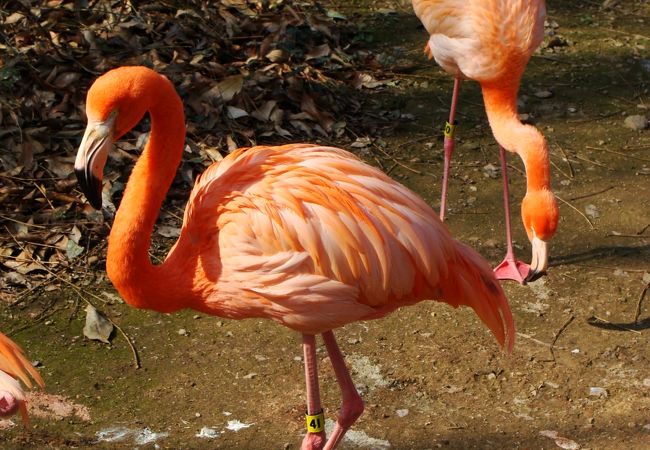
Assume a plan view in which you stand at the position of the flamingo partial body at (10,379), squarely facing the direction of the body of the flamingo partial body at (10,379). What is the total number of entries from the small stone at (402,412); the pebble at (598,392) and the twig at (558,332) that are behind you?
3

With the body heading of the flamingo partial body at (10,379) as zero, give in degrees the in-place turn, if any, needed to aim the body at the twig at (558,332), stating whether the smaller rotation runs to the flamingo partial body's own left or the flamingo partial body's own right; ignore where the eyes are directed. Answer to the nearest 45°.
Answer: approximately 180°

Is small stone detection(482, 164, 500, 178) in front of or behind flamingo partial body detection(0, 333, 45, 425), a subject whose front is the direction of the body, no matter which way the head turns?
behind

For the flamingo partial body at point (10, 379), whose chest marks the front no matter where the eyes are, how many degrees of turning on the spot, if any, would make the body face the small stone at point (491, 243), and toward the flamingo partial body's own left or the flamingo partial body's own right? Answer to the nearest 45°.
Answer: approximately 135° to the flamingo partial body's own right

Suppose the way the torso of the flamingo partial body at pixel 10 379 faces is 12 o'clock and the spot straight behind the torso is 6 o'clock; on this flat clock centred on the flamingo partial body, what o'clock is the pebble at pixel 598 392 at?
The pebble is roughly at 6 o'clock from the flamingo partial body.

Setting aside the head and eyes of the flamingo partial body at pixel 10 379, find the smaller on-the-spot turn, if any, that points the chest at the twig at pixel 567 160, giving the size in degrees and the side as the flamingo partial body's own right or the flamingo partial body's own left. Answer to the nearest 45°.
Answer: approximately 135° to the flamingo partial body's own right

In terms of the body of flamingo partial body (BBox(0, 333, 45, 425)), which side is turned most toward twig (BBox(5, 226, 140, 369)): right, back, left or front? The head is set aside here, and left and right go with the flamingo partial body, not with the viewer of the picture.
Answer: right

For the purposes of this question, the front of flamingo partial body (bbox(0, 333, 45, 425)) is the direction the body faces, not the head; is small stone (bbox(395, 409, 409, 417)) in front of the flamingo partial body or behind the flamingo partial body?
behind

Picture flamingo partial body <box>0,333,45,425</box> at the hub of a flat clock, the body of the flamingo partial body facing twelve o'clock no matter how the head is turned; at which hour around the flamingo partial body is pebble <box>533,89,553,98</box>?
The pebble is roughly at 5 o'clock from the flamingo partial body.

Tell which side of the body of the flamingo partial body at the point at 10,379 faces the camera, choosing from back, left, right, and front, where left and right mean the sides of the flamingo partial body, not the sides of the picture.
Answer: left

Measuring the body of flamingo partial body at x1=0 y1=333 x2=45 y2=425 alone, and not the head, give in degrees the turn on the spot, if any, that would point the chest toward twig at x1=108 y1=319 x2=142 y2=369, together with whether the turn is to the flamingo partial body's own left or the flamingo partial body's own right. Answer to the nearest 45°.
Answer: approximately 135° to the flamingo partial body's own right

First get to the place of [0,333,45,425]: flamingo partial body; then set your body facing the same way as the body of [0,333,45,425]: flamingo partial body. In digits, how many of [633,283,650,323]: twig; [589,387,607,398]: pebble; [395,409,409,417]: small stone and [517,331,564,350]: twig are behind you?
4
